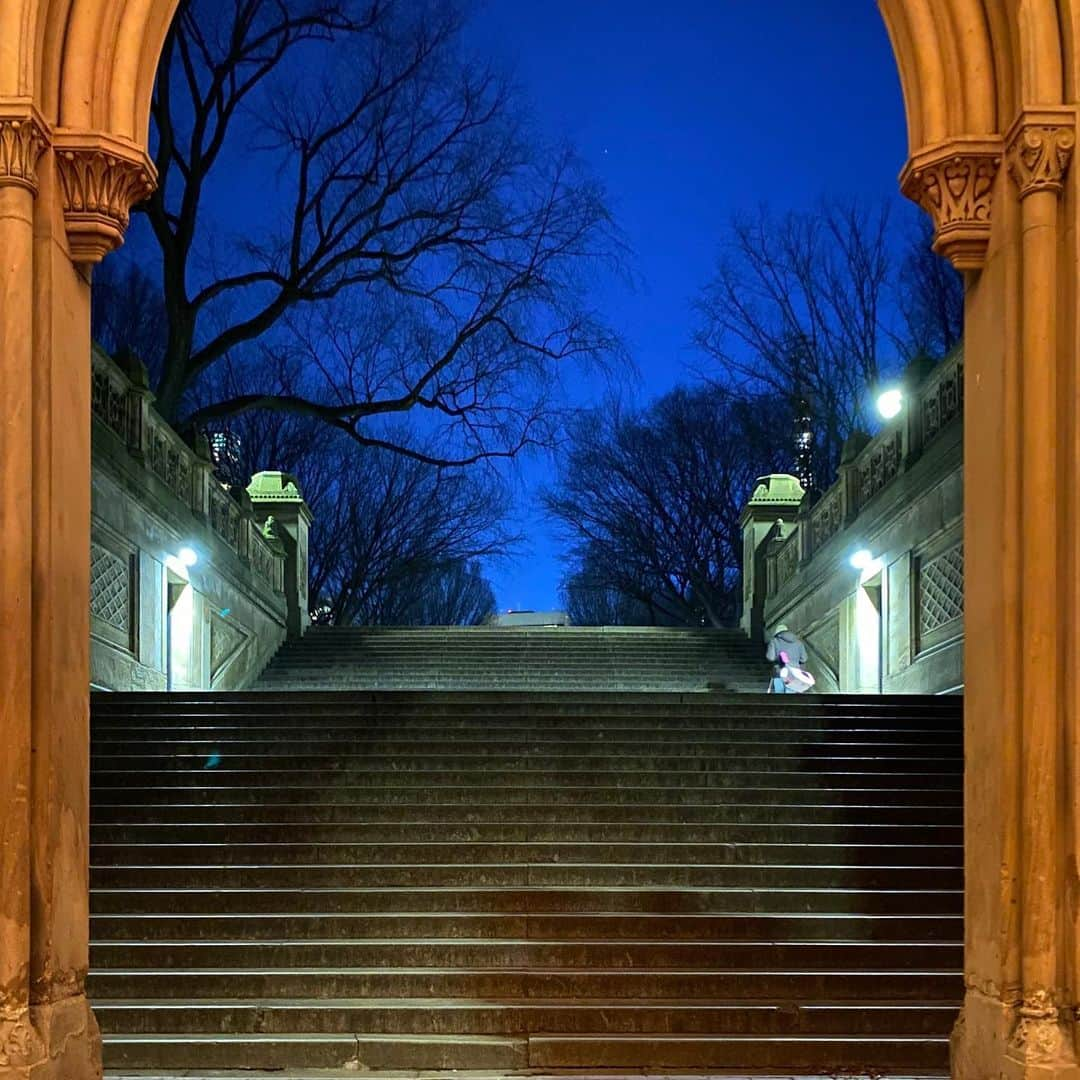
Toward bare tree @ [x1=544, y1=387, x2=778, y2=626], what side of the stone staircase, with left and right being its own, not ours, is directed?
back

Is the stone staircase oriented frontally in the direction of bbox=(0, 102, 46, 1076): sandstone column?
yes

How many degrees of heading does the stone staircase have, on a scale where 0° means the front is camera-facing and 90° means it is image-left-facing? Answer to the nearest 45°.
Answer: approximately 0°

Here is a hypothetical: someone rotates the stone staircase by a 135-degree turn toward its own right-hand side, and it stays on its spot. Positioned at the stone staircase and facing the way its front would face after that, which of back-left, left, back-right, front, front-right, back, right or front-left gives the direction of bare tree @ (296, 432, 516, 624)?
front-right
